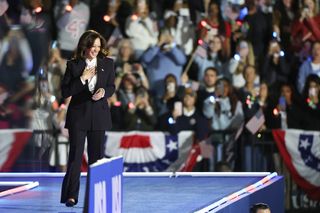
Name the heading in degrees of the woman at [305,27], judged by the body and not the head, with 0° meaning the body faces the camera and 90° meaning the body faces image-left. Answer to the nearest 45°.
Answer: approximately 45°

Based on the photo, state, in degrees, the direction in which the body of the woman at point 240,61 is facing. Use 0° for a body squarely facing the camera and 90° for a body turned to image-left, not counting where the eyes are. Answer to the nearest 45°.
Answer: approximately 45°

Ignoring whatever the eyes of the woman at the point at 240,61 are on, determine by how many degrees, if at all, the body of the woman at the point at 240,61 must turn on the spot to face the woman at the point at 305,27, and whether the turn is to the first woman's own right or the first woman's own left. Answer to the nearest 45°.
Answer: approximately 180°

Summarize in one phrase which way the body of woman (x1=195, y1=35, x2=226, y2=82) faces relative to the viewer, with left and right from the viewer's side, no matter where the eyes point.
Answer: facing the viewer

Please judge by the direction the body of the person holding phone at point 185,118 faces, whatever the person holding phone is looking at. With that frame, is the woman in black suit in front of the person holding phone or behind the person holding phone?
in front

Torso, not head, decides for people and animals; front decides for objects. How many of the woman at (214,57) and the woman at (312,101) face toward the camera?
2

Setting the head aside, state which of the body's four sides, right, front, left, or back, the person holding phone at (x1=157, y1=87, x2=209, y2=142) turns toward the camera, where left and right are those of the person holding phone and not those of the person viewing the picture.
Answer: front

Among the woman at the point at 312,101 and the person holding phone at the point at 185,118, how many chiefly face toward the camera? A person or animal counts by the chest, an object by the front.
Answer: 2
